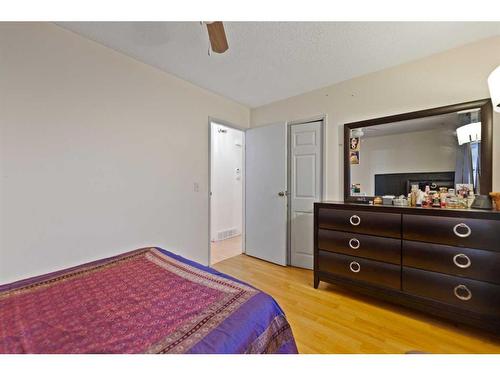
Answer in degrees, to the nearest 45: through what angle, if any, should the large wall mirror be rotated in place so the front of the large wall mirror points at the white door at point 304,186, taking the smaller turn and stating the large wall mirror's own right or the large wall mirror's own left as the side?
approximately 45° to the large wall mirror's own right

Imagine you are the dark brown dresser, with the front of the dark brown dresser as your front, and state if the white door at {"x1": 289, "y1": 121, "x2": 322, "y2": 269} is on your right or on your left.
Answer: on your right

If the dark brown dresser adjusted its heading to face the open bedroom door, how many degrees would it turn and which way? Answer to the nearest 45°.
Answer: approximately 45° to its right

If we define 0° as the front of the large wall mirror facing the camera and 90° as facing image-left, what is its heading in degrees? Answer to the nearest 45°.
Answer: approximately 45°

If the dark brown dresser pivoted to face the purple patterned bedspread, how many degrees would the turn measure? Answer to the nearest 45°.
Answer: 0° — it already faces it

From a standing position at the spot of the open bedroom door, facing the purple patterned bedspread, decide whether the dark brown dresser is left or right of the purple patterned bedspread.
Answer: left

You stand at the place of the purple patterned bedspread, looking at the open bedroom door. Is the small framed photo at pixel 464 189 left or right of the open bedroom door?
right
